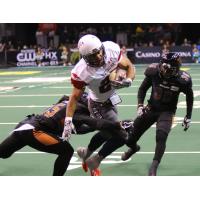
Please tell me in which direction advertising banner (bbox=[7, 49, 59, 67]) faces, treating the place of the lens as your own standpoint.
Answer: facing the viewer

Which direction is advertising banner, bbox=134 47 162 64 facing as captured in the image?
toward the camera

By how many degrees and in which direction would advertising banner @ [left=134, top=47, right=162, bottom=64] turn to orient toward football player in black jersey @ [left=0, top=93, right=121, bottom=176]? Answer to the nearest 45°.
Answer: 0° — it already faces them

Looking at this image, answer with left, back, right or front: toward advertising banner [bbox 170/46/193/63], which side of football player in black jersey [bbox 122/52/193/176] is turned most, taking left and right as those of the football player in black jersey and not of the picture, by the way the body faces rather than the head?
back

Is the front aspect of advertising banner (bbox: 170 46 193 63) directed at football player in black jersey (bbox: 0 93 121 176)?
yes

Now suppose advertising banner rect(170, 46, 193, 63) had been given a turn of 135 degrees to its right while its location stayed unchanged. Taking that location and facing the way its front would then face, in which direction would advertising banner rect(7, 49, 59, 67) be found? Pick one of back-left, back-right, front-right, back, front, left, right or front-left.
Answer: front-left

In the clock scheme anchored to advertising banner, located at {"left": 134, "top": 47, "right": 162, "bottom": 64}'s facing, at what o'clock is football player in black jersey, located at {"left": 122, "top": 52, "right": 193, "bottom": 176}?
The football player in black jersey is roughly at 12 o'clock from the advertising banner.

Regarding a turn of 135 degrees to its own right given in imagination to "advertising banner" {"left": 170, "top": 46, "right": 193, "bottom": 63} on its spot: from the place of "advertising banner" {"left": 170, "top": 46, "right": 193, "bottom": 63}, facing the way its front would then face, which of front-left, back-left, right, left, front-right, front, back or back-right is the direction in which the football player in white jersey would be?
back-left

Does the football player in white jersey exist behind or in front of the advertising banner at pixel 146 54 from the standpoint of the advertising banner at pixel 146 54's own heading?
in front

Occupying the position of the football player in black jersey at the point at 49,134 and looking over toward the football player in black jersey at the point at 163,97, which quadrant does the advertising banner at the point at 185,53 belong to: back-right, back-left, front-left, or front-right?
front-left

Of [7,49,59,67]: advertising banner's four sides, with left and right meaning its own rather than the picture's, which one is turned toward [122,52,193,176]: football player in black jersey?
front

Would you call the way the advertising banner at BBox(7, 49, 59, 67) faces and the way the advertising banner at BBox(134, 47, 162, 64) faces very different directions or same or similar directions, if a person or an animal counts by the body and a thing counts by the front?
same or similar directions

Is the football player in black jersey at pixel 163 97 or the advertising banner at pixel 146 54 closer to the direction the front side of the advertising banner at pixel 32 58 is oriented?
the football player in black jersey

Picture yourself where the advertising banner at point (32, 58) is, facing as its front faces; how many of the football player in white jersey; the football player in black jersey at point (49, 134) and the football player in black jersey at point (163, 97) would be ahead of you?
3
